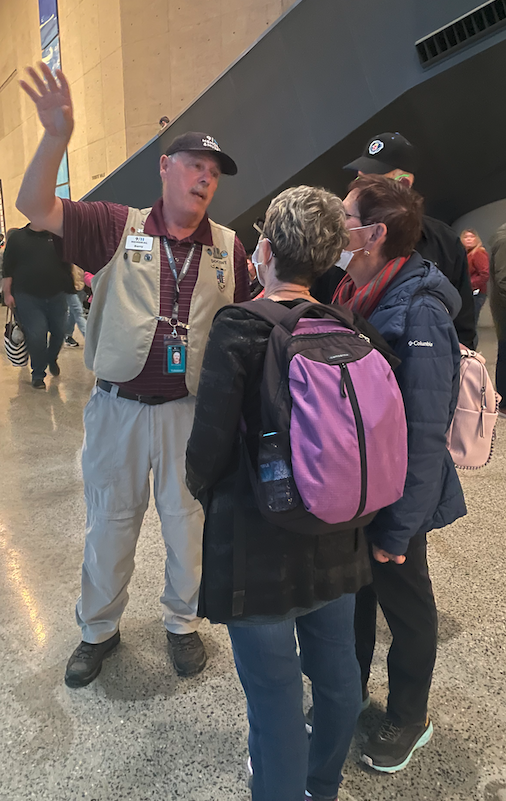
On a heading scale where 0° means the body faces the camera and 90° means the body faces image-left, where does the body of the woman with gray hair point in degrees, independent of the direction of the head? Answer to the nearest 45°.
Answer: approximately 135°

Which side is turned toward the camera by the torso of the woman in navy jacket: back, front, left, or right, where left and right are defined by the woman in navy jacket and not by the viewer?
left

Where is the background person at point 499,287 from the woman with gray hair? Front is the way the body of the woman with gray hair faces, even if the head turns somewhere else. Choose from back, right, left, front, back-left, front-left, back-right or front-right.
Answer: right

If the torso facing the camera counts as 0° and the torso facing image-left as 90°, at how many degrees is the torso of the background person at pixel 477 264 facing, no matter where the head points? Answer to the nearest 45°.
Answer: approximately 45°

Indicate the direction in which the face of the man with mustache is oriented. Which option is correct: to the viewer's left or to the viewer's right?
to the viewer's right

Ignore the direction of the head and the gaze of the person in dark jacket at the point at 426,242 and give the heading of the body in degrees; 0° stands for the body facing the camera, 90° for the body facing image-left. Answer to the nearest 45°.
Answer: approximately 45°

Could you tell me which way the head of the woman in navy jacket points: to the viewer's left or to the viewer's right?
to the viewer's left

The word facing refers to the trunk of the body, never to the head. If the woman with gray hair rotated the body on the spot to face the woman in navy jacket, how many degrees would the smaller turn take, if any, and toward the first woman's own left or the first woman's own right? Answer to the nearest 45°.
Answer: approximately 90° to the first woman's own right

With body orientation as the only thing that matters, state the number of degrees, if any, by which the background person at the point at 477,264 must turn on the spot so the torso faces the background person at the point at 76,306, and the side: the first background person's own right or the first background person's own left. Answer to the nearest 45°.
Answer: approximately 45° to the first background person's own right
